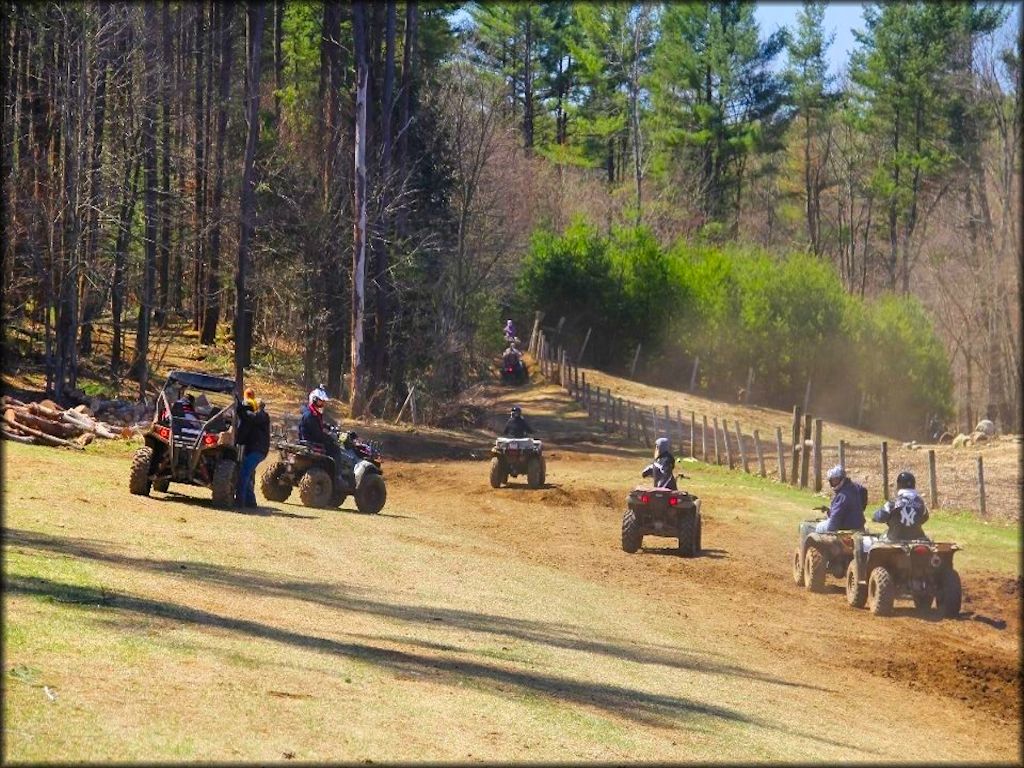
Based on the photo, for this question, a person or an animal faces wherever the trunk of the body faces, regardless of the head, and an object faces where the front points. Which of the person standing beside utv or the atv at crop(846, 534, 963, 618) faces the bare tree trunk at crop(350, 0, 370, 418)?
the atv

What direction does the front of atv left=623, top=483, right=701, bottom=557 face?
away from the camera

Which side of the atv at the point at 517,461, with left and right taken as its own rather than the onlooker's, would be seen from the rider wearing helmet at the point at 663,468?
back

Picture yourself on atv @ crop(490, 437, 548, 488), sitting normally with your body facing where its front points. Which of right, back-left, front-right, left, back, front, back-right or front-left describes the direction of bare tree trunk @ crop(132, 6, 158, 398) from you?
front-left

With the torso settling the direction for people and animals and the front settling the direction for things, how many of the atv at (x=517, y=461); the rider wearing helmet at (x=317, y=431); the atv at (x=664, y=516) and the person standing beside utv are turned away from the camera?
2

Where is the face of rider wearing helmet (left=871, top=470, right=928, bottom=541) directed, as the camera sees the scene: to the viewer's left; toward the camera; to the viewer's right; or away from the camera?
away from the camera

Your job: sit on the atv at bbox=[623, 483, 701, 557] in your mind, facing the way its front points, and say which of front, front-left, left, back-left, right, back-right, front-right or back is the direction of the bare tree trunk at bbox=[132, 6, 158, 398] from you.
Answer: front-left

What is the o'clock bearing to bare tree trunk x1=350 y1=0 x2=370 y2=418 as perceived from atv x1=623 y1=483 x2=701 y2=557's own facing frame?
The bare tree trunk is roughly at 11 o'clock from the atv.

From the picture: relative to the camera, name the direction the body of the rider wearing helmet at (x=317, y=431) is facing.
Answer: to the viewer's right

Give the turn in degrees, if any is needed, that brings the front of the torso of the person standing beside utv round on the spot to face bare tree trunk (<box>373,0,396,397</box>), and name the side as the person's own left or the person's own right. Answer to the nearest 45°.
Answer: approximately 90° to the person's own right

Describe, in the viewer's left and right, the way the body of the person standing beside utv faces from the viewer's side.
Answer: facing to the left of the viewer

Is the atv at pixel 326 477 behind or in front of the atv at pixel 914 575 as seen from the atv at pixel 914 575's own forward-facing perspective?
in front
